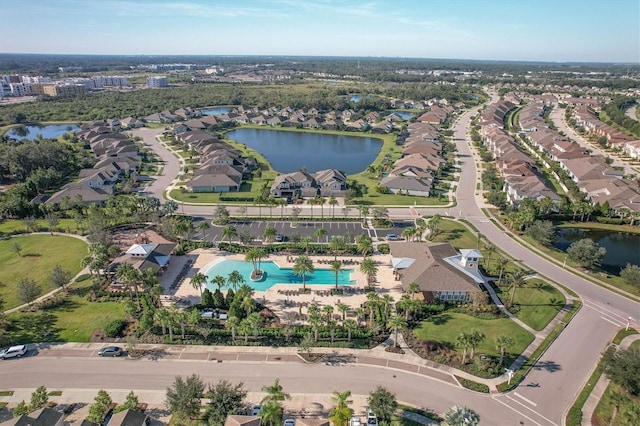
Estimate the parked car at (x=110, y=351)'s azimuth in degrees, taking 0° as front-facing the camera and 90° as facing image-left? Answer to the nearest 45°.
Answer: approximately 90°

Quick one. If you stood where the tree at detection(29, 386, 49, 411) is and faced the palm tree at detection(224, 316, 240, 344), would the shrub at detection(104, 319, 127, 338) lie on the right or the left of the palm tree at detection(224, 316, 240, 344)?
left

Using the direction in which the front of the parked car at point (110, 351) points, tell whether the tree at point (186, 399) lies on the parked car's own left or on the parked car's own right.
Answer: on the parked car's own left

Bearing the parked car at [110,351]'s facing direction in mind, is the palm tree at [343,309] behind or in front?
behind

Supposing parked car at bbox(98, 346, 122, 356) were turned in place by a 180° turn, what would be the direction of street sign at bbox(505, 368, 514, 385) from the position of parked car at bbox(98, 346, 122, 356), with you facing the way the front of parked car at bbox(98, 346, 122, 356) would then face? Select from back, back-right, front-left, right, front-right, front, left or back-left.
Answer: front-right

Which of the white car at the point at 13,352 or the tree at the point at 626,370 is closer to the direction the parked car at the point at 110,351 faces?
the white car

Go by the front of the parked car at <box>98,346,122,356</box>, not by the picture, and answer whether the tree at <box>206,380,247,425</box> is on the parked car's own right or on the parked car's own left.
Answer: on the parked car's own left

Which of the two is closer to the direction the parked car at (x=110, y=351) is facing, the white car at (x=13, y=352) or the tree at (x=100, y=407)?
the white car

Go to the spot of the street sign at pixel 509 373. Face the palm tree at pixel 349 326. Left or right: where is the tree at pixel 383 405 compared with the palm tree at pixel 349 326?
left

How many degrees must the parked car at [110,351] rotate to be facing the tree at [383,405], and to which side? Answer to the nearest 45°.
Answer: approximately 135° to its left

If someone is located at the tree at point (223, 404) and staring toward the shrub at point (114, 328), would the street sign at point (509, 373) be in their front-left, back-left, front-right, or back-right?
back-right

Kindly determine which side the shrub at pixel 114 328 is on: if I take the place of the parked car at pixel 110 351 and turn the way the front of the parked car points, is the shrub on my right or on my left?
on my right

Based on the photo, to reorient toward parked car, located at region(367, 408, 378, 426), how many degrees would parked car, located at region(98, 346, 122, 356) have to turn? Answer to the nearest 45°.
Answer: approximately 135° to its left

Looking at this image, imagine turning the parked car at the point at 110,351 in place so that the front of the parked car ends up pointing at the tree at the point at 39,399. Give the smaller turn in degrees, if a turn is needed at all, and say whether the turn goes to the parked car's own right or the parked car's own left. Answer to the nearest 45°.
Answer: approximately 45° to the parked car's own left
